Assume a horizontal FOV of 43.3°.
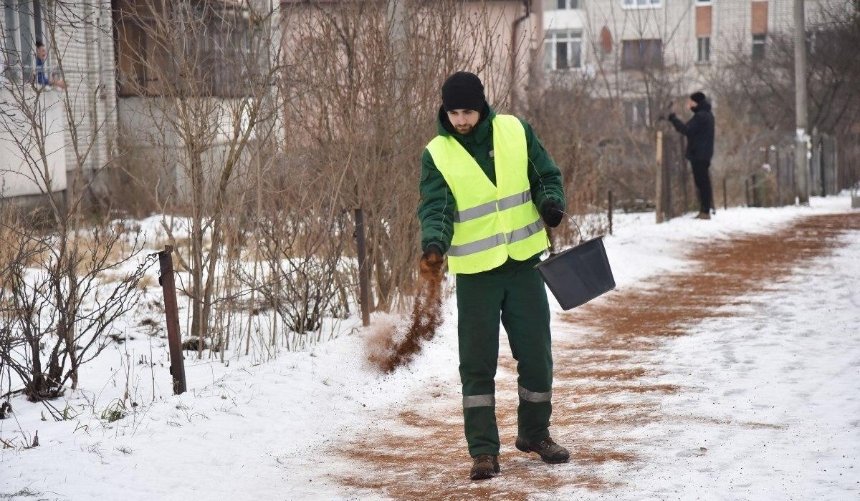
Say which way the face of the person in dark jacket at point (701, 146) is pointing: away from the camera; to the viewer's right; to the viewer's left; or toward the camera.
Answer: to the viewer's left

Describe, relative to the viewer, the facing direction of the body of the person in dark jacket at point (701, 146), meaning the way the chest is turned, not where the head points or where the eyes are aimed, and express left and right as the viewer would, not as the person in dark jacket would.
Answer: facing to the left of the viewer

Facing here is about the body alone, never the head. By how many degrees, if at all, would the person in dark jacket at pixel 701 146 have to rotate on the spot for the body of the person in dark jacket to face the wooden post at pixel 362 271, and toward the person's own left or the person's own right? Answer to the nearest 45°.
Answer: approximately 90° to the person's own left

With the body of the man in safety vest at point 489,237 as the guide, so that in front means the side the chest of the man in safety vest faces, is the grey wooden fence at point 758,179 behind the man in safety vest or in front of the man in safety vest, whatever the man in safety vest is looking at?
behind

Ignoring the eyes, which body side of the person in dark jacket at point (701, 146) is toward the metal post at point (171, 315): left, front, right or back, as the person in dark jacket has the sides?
left

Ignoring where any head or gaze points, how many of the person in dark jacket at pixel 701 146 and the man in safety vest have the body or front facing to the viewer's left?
1

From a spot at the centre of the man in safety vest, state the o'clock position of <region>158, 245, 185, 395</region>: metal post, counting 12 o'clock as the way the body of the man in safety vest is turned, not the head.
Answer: The metal post is roughly at 4 o'clock from the man in safety vest.

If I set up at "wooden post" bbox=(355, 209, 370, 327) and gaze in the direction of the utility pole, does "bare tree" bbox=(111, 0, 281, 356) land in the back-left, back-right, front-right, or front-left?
back-left

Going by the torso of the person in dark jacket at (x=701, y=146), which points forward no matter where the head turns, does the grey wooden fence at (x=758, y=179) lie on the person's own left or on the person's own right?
on the person's own right

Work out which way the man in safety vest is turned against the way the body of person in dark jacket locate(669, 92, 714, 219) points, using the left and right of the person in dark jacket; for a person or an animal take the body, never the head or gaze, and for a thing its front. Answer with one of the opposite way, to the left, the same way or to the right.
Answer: to the left

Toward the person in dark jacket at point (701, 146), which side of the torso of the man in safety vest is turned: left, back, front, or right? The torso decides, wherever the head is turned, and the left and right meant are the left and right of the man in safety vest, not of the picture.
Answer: back

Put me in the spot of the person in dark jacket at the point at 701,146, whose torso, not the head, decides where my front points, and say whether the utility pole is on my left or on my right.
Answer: on my right
